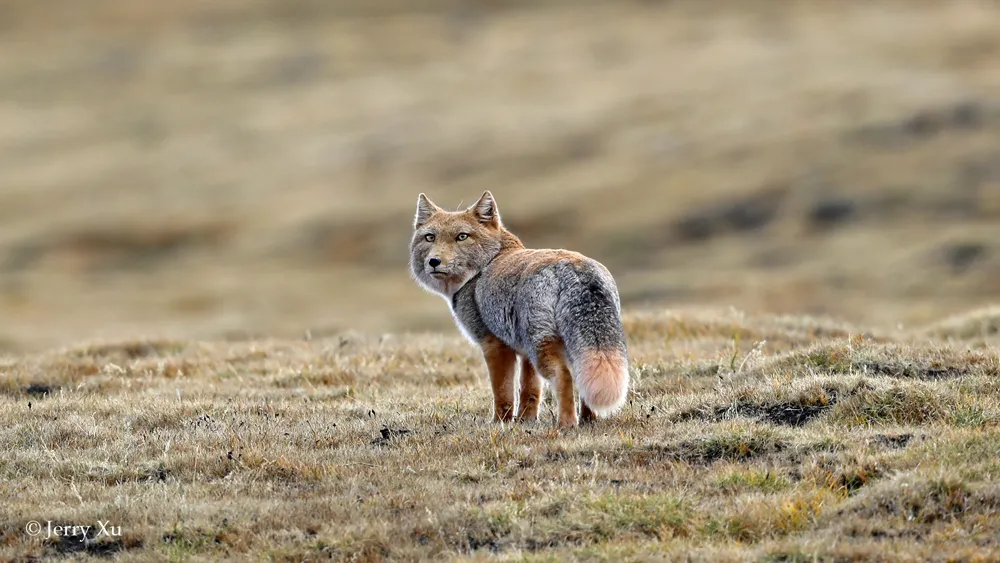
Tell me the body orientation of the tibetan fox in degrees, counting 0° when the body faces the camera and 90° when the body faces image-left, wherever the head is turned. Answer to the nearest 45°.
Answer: approximately 135°
